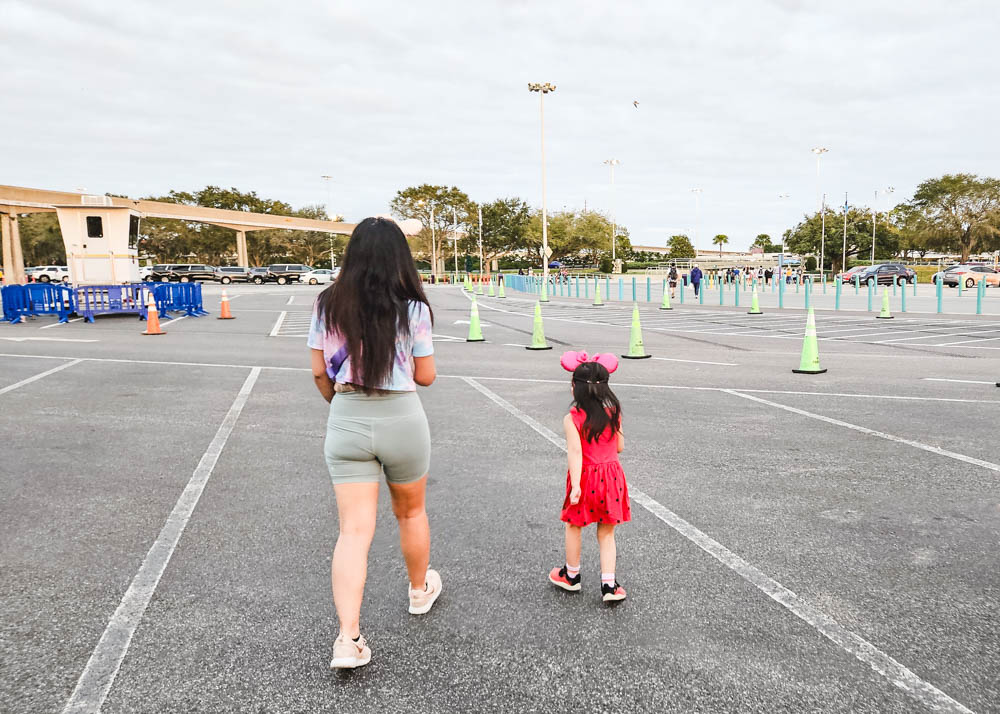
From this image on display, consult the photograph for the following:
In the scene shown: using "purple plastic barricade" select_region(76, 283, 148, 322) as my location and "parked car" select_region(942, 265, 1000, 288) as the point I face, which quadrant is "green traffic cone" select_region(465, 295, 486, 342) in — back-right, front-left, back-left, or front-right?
front-right

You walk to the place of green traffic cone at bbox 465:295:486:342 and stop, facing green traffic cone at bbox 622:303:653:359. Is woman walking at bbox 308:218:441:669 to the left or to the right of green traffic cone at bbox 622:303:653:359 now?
right

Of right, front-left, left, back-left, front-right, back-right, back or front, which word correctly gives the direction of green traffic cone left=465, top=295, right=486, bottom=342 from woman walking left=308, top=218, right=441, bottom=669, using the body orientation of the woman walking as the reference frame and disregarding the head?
front

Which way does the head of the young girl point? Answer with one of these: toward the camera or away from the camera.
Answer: away from the camera

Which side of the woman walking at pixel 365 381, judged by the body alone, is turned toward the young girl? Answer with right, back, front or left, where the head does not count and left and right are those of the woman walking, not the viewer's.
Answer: right

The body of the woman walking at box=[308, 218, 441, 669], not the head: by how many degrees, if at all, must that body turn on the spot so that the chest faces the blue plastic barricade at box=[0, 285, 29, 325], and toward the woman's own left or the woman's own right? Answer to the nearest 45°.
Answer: approximately 45° to the woman's own left

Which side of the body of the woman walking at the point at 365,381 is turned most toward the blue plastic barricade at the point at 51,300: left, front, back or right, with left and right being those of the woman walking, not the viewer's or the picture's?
front

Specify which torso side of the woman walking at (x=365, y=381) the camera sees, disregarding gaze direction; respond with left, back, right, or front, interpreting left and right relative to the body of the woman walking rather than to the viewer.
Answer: back

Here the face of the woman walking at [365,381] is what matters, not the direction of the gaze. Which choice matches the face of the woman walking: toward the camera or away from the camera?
away from the camera

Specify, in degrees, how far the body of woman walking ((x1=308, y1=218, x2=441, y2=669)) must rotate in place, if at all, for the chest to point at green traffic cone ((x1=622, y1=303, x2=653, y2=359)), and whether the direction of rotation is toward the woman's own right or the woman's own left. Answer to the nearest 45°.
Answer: approximately 45° to the woman's own right

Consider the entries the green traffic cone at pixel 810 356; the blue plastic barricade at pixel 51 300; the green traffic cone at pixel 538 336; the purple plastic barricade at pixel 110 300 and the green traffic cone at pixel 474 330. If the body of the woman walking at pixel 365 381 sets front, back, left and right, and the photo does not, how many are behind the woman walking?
0

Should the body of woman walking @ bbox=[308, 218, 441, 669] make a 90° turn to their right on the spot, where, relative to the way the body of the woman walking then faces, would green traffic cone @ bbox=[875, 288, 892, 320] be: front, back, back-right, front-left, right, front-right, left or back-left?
front-left

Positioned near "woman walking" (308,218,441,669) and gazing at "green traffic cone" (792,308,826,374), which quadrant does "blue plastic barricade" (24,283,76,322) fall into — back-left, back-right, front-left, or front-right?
front-left

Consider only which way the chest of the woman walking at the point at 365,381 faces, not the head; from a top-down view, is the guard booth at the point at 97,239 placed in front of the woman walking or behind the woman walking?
in front

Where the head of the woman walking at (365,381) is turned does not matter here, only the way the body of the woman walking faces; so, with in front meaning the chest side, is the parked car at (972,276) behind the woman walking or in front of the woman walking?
in front
